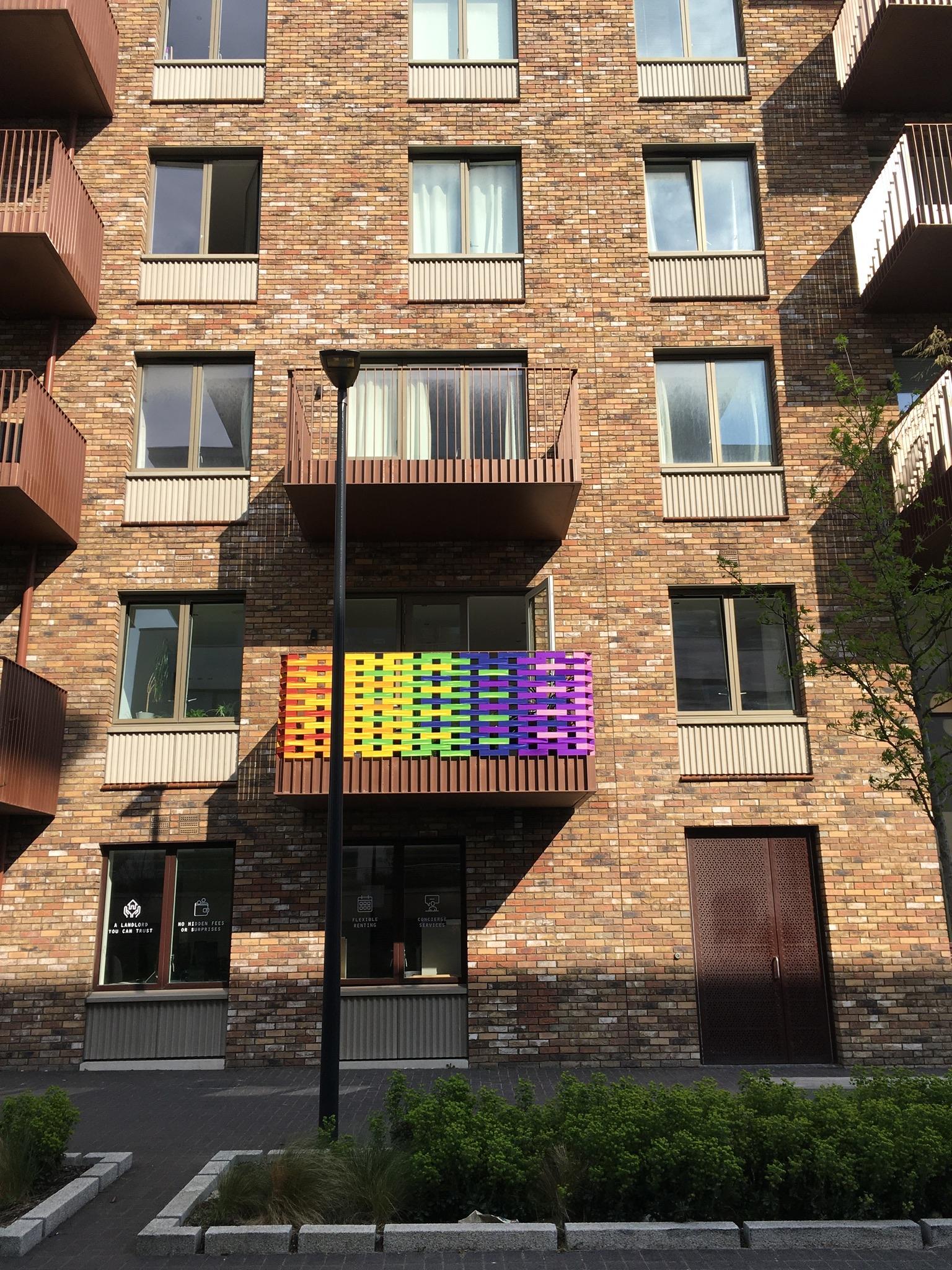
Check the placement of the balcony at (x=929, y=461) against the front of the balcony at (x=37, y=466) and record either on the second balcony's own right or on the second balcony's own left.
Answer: on the second balcony's own left

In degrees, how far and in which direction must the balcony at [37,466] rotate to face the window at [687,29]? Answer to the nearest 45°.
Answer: approximately 90° to its left

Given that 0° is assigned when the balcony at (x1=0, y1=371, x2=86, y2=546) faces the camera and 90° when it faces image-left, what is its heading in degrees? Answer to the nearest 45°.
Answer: approximately 0°

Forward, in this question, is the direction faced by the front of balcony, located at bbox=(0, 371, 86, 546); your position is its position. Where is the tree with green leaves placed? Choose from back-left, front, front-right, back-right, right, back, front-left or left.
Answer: front-left
